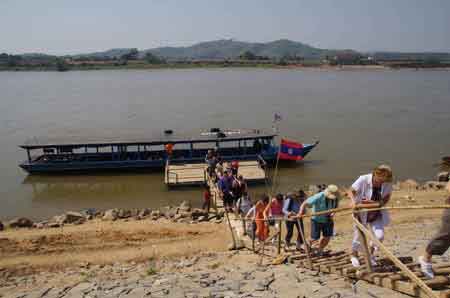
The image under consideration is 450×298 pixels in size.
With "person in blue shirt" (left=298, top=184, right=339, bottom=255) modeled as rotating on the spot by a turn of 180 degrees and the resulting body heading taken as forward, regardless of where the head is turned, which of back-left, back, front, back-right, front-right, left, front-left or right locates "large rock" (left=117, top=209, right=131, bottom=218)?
front

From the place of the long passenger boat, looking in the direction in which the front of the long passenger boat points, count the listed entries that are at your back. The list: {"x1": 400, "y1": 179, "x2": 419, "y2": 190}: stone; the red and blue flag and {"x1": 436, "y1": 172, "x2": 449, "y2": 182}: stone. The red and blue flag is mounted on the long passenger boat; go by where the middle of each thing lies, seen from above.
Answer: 0

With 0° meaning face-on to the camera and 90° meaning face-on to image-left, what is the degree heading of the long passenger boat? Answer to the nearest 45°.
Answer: approximately 270°

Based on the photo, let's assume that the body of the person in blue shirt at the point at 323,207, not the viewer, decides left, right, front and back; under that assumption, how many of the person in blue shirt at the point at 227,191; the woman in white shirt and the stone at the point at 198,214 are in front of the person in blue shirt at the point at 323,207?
1

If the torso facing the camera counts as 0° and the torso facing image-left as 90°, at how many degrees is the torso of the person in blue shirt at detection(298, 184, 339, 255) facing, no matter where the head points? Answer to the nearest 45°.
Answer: approximately 315°

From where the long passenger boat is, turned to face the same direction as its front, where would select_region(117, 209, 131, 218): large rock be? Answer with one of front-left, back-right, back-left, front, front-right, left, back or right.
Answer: right

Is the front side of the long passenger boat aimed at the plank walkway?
no

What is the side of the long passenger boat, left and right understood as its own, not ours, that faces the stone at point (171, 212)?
right

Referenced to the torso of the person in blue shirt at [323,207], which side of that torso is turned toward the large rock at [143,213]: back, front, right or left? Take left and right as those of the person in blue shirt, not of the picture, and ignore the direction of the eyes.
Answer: back

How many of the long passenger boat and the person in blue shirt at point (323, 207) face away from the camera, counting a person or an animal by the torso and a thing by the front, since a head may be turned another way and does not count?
0

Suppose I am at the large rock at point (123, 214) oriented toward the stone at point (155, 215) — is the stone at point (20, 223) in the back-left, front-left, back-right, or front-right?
back-right

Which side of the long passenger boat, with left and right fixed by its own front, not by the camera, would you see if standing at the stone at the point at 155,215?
right

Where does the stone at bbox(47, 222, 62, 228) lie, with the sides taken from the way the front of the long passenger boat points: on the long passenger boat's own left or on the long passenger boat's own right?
on the long passenger boat's own right
